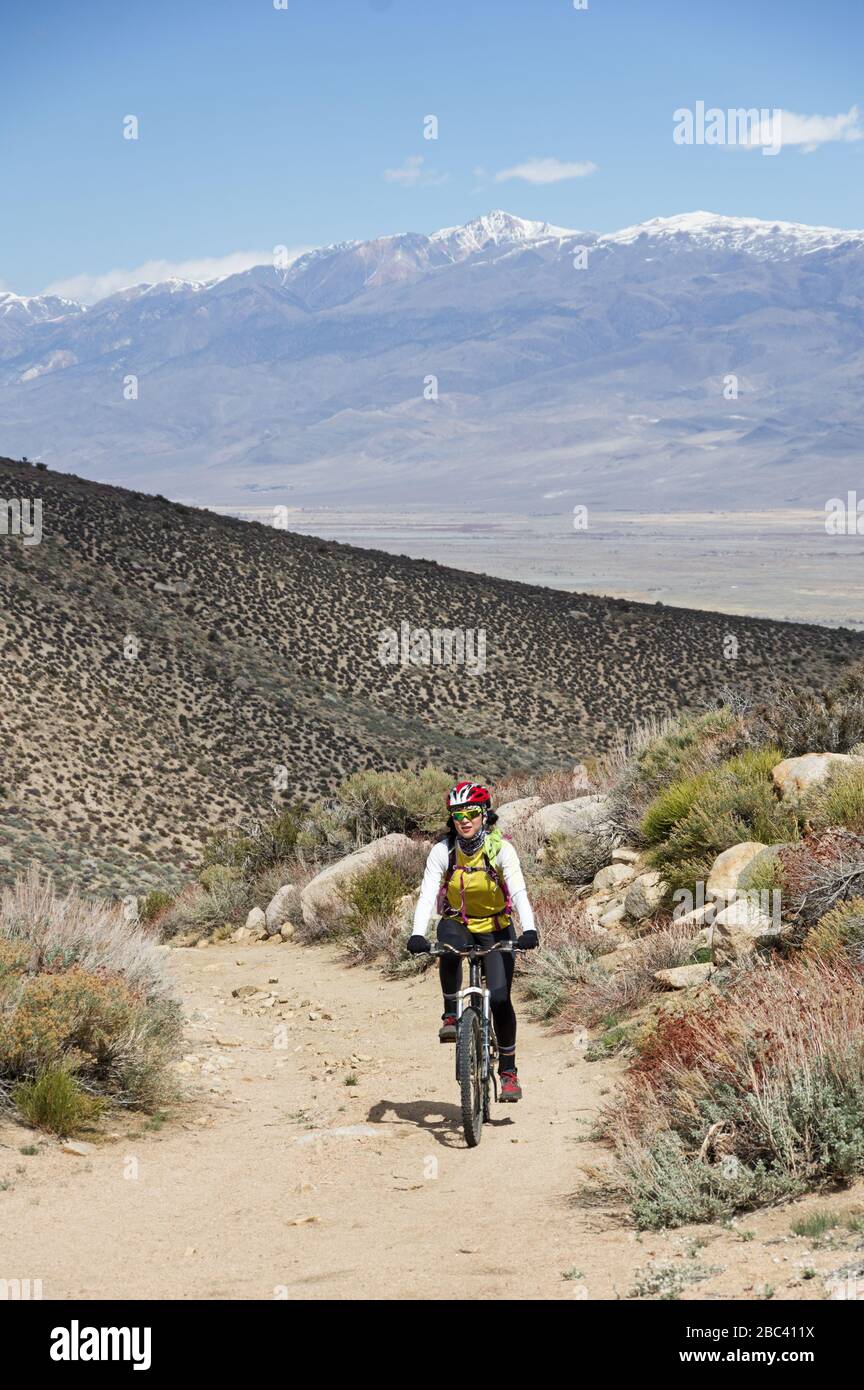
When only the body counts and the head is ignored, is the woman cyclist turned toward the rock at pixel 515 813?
no

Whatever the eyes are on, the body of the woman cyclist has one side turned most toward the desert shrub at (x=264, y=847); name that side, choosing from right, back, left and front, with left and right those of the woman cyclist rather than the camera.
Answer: back

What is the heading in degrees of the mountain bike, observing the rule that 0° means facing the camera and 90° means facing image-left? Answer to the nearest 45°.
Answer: approximately 0°

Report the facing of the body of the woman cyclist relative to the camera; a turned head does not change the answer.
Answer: toward the camera

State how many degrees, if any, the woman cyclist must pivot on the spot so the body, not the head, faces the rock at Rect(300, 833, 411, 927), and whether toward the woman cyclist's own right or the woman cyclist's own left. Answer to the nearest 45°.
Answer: approximately 180°

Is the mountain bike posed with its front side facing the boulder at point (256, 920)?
no

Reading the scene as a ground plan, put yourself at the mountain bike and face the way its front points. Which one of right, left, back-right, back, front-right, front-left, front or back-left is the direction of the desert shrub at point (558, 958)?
back

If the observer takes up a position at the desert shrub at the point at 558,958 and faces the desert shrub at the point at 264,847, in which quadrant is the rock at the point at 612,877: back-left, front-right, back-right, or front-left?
front-right

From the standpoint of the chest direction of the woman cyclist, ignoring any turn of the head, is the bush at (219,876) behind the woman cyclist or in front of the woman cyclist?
behind

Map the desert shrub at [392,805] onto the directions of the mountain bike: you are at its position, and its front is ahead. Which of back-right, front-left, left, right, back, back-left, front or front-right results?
back

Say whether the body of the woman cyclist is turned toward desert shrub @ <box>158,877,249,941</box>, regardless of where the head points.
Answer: no

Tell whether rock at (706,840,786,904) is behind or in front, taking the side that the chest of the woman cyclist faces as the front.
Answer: behind

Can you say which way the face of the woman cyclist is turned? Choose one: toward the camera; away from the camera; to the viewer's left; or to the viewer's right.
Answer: toward the camera
